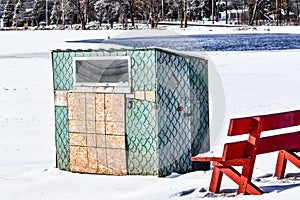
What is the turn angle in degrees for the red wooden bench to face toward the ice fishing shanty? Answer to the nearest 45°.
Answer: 0° — it already faces it
